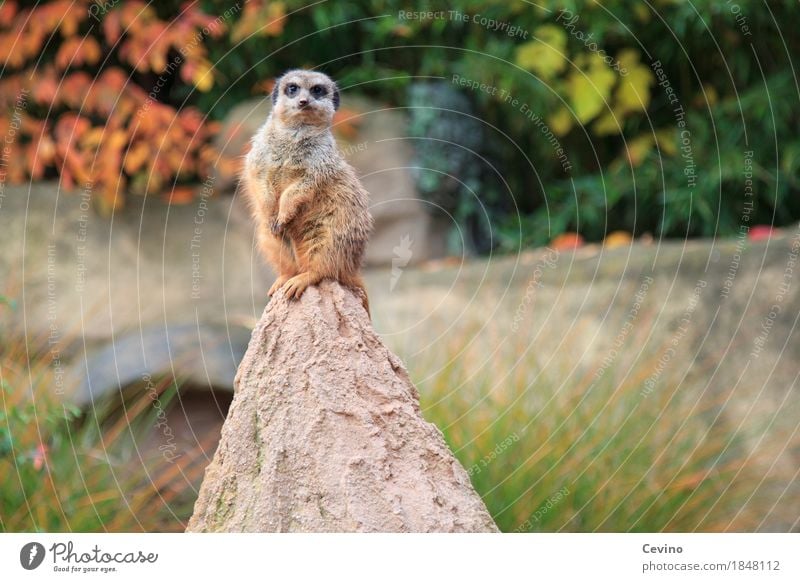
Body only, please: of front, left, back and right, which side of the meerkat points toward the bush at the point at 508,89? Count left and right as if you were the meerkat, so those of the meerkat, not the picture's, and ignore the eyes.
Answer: back

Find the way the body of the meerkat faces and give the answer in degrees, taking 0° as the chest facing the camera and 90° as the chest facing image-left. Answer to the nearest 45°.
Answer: approximately 45°
